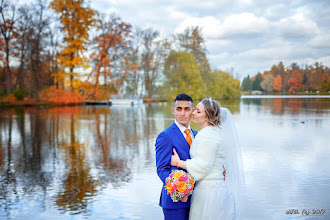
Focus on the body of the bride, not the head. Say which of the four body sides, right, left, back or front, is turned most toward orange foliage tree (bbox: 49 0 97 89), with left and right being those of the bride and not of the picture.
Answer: right

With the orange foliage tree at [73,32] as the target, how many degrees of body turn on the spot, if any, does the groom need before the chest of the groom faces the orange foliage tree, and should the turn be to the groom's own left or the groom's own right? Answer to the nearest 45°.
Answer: approximately 135° to the groom's own left

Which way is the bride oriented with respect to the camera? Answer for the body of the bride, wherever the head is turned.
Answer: to the viewer's left

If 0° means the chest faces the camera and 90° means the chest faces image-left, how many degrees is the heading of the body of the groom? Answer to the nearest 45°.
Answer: approximately 315°

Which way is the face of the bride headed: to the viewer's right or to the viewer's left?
to the viewer's left

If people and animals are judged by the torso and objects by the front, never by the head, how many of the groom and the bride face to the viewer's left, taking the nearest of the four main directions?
1

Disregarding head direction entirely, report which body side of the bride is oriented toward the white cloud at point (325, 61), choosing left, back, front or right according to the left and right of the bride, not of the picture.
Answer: right
